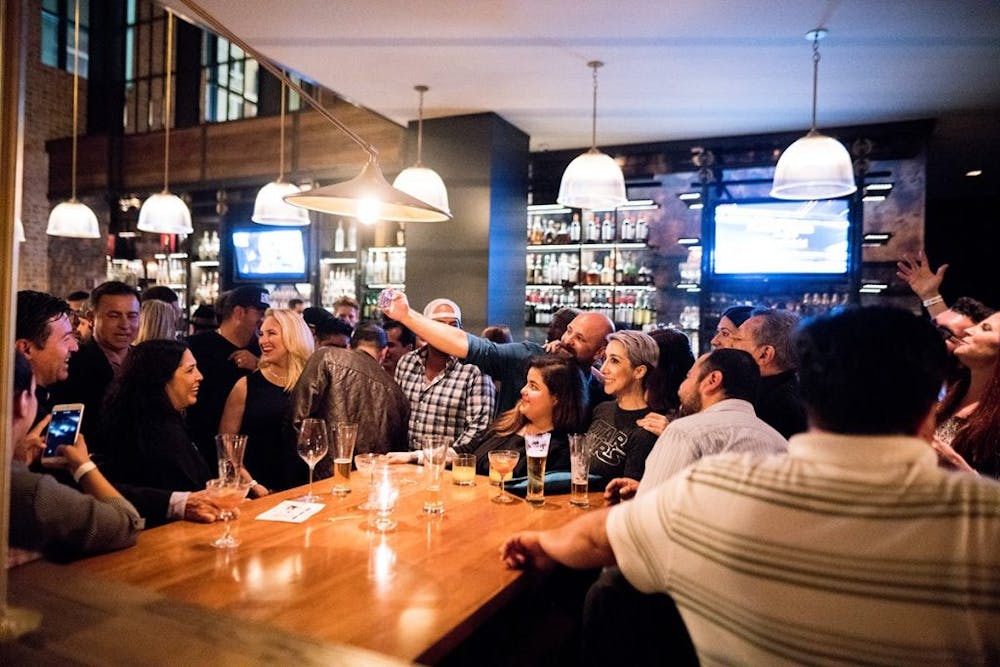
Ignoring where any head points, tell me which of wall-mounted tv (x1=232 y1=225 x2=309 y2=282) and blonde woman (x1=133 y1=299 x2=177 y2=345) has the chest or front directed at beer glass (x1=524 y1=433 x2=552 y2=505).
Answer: the wall-mounted tv

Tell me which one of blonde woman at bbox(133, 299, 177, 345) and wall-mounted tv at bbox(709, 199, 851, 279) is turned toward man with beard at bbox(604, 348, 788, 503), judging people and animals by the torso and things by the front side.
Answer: the wall-mounted tv

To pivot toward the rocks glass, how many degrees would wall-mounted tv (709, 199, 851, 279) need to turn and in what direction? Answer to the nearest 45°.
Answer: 0° — it already faces it

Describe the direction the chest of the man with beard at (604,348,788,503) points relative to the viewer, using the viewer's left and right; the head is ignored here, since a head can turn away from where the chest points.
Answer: facing away from the viewer and to the left of the viewer

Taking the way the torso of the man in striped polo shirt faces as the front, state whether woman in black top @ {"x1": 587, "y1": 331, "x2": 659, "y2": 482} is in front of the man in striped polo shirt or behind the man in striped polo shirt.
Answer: in front

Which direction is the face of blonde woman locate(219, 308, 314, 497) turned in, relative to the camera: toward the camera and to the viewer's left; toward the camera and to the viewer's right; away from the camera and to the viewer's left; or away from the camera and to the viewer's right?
toward the camera and to the viewer's left

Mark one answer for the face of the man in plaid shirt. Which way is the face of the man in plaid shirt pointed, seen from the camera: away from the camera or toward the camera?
toward the camera

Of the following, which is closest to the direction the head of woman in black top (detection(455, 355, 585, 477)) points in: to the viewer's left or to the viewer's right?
to the viewer's left

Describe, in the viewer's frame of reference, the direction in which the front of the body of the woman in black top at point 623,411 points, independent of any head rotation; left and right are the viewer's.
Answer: facing the viewer and to the left of the viewer

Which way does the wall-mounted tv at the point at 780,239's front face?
toward the camera

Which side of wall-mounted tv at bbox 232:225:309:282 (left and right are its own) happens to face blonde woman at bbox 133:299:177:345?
front

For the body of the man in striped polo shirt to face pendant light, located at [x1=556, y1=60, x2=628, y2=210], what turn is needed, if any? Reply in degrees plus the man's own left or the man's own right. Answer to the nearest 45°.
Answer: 0° — they already face it
